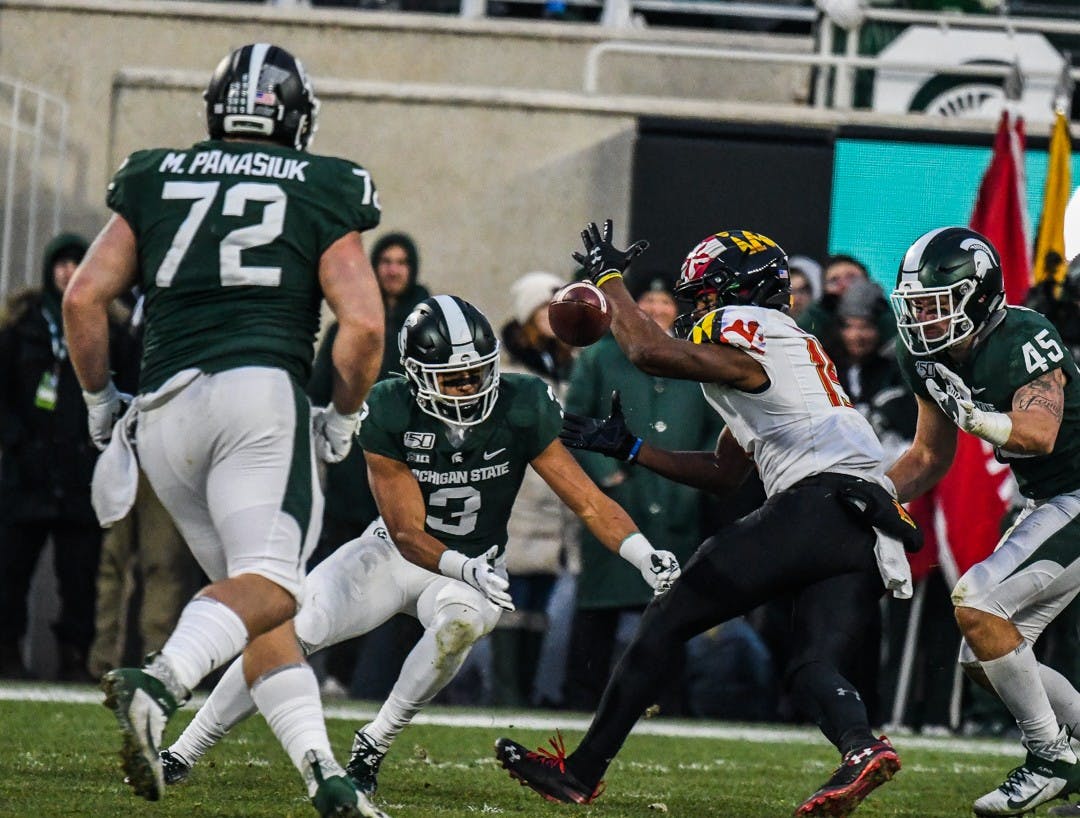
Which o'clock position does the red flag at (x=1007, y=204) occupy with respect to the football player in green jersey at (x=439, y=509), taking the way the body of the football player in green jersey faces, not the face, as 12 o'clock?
The red flag is roughly at 7 o'clock from the football player in green jersey.

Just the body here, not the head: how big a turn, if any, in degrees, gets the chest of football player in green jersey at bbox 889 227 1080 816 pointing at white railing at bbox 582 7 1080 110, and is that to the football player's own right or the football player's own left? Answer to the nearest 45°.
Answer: approximately 135° to the football player's own right

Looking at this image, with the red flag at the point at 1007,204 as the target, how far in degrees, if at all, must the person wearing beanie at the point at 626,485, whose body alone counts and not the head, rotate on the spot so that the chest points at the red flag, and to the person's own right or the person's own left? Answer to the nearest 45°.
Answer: approximately 135° to the person's own left

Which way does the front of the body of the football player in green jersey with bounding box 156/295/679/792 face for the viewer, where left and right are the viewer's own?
facing the viewer

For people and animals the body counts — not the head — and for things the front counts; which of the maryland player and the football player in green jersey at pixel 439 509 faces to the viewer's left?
the maryland player

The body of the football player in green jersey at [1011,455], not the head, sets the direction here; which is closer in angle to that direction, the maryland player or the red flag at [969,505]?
the maryland player

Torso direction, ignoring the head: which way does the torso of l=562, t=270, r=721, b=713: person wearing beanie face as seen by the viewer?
toward the camera

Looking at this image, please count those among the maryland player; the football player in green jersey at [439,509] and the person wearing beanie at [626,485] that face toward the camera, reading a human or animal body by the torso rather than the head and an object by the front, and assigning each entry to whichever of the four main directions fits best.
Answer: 2

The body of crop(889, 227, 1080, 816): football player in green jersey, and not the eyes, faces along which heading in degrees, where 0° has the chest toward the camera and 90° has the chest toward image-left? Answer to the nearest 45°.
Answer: approximately 45°

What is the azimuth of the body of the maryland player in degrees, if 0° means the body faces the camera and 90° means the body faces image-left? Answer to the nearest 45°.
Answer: approximately 90°

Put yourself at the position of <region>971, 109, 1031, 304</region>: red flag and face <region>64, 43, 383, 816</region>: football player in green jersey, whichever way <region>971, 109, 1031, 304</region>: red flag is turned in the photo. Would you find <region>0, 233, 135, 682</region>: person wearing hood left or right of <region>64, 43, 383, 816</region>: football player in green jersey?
right

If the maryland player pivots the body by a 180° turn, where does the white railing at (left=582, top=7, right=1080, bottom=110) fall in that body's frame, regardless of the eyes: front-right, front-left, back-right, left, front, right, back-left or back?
left

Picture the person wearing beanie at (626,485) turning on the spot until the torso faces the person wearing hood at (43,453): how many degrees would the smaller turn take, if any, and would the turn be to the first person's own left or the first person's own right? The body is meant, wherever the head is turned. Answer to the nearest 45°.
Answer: approximately 90° to the first person's own right
